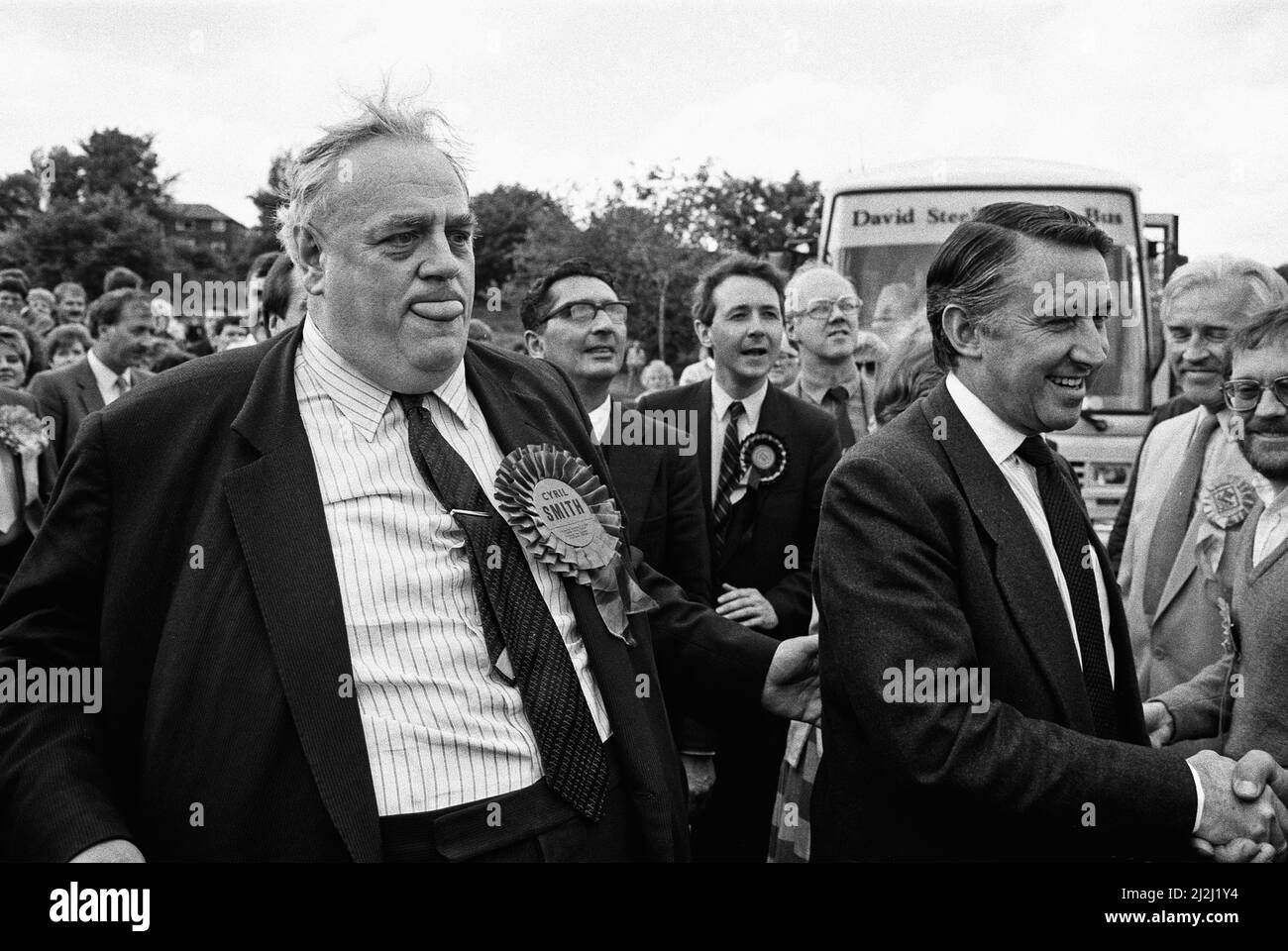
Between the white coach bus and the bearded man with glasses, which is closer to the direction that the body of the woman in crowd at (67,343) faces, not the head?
the bearded man with glasses

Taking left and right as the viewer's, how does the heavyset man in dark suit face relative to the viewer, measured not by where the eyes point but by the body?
facing the viewer and to the right of the viewer

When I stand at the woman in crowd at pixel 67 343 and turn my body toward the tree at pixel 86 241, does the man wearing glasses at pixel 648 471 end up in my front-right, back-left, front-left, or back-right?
back-right

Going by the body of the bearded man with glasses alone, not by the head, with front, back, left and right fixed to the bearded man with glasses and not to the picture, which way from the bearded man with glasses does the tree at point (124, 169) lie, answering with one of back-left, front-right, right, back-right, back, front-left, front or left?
right

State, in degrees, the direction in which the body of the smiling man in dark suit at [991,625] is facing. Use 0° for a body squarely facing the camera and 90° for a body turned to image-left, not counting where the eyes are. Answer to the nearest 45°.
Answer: approximately 315°

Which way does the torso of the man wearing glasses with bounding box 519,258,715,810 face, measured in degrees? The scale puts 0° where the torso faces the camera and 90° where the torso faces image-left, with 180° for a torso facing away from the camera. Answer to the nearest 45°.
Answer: approximately 315°

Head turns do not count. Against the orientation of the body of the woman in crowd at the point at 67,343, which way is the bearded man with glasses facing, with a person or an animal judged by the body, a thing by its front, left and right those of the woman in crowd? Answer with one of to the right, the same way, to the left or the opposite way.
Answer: to the right

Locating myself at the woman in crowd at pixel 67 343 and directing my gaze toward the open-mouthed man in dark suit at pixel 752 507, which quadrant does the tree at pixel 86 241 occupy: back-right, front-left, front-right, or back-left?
back-left

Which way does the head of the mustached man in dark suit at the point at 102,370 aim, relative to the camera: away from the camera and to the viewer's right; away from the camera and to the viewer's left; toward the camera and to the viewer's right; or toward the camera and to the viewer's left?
toward the camera and to the viewer's right

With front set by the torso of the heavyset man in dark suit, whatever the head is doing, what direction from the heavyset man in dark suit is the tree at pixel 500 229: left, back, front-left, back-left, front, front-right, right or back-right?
back-left

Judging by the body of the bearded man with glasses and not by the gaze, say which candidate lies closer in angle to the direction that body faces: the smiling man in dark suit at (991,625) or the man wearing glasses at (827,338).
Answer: the smiling man in dark suit

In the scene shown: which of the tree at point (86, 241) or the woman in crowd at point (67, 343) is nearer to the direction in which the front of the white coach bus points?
the woman in crowd

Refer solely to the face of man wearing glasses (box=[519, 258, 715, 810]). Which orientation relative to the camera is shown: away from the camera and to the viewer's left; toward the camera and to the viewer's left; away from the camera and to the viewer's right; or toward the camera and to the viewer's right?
toward the camera and to the viewer's right

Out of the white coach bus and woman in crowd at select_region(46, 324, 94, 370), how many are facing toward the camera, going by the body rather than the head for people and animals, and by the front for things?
2

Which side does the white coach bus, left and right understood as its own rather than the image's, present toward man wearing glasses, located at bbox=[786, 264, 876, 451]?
front
